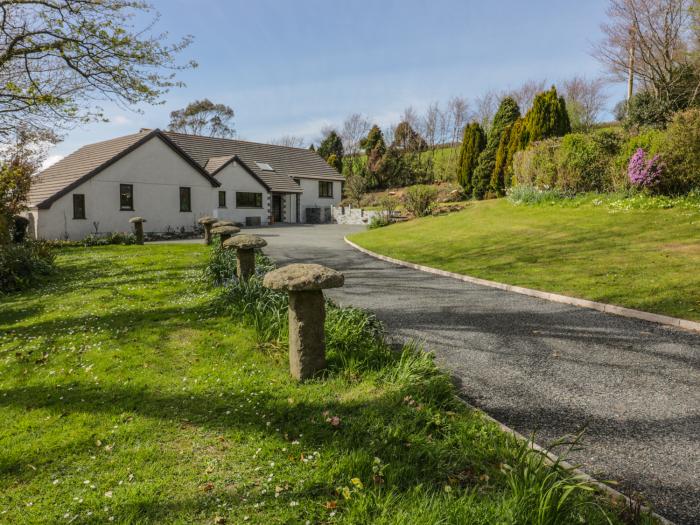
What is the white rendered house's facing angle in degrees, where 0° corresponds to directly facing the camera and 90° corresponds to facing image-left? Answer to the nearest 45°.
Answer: approximately 315°

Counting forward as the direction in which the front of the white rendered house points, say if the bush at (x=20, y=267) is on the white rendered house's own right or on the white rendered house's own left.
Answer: on the white rendered house's own right

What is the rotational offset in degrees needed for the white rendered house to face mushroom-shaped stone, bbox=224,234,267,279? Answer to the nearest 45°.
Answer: approximately 45° to its right
